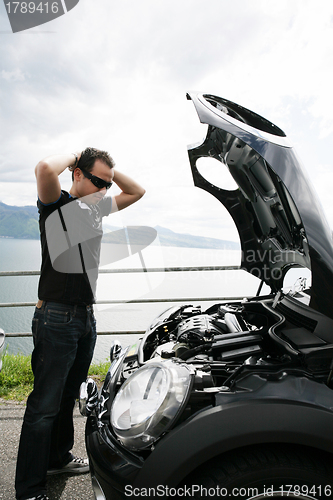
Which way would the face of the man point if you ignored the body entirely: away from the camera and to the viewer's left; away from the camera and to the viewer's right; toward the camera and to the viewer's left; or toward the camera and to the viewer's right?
toward the camera and to the viewer's right

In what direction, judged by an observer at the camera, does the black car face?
facing the viewer and to the left of the viewer

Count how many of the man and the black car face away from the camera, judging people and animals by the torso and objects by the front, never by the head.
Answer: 0

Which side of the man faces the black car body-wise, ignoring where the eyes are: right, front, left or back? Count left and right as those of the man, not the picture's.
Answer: front
